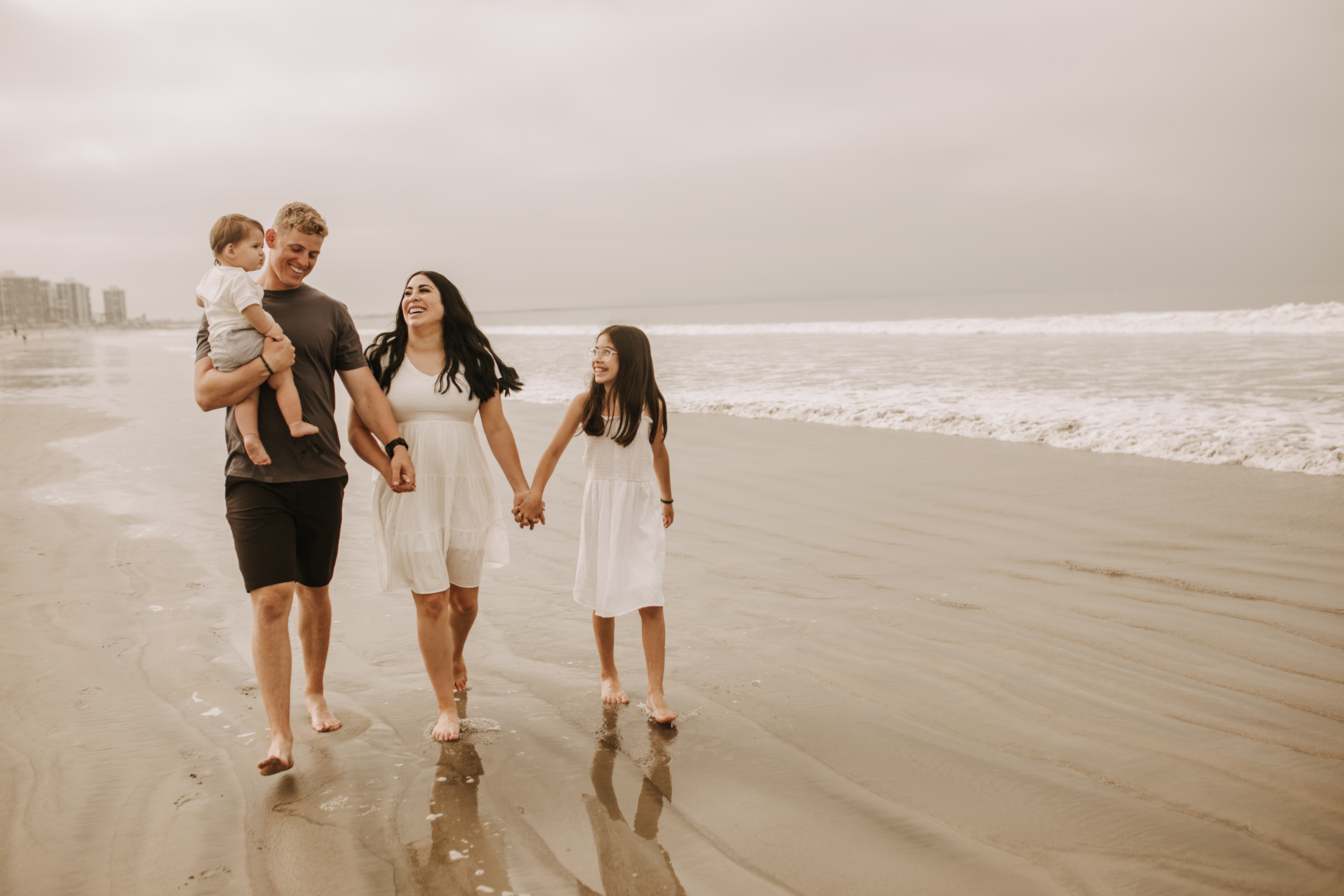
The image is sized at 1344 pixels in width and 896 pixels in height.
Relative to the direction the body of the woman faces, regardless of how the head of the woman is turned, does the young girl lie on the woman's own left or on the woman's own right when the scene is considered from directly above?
on the woman's own left

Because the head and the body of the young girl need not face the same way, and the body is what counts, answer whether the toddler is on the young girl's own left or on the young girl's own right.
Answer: on the young girl's own right

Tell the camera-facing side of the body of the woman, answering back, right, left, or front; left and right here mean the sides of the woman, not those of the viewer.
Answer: front

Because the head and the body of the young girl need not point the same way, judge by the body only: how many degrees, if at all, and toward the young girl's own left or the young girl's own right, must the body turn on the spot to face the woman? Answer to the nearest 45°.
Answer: approximately 90° to the young girl's own right

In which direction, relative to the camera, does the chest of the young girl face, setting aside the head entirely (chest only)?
toward the camera

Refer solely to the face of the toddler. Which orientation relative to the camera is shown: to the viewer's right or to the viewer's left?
to the viewer's right

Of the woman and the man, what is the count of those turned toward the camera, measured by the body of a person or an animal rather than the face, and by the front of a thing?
2
